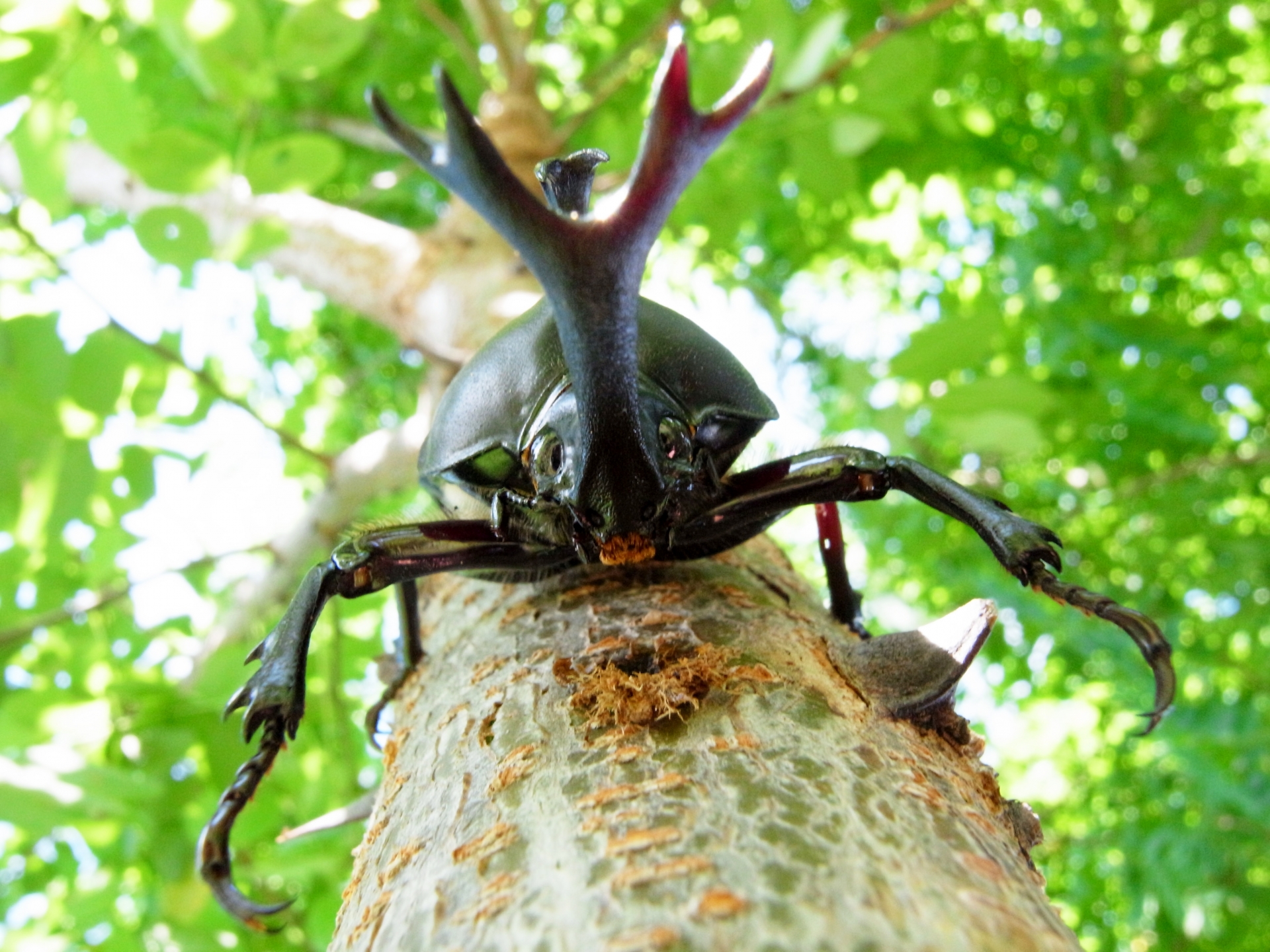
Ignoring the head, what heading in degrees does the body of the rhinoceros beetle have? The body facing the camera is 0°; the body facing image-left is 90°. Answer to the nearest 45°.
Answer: approximately 0°

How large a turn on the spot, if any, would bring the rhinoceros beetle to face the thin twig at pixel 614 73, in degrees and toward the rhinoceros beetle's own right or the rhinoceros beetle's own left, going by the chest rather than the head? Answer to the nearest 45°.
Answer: approximately 180°

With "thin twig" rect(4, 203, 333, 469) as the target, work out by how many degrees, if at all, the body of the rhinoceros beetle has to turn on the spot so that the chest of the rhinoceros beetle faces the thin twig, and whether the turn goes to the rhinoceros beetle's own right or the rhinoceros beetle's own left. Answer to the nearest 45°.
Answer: approximately 135° to the rhinoceros beetle's own right

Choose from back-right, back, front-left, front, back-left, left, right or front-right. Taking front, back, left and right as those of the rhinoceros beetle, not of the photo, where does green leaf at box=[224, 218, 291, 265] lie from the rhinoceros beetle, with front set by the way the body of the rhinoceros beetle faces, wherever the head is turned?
back-right

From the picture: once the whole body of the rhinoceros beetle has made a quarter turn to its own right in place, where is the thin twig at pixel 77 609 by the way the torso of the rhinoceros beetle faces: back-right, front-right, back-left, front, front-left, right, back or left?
front-right

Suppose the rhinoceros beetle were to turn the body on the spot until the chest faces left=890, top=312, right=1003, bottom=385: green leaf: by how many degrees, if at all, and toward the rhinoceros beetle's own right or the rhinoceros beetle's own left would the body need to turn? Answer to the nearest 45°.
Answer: approximately 135° to the rhinoceros beetle's own left

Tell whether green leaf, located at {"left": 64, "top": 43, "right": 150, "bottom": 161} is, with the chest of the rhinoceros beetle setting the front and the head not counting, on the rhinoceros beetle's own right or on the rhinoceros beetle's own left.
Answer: on the rhinoceros beetle's own right

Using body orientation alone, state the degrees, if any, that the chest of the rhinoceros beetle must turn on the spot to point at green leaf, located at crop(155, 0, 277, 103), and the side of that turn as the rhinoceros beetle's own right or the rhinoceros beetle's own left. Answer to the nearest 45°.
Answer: approximately 135° to the rhinoceros beetle's own right

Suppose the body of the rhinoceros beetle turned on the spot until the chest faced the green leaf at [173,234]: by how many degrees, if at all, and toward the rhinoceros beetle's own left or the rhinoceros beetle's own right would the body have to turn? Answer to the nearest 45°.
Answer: approximately 135° to the rhinoceros beetle's own right

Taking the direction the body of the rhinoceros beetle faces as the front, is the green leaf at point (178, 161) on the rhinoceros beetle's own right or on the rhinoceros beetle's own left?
on the rhinoceros beetle's own right

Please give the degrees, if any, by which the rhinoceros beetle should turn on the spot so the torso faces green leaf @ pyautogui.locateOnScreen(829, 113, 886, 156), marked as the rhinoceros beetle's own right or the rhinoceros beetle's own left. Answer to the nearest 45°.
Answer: approximately 180°
